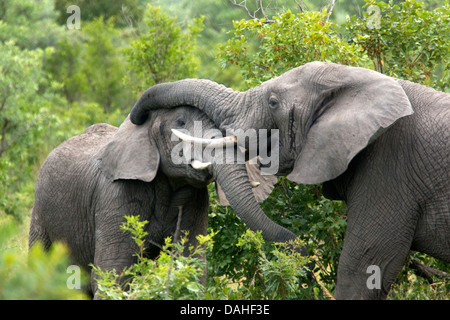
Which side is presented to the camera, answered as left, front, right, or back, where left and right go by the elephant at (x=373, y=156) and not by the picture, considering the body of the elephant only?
left

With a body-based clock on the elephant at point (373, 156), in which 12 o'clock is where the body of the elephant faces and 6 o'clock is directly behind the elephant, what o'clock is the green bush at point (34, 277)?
The green bush is roughly at 10 o'clock from the elephant.

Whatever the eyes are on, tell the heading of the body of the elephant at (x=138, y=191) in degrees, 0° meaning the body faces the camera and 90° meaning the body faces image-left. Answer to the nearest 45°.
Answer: approximately 315°

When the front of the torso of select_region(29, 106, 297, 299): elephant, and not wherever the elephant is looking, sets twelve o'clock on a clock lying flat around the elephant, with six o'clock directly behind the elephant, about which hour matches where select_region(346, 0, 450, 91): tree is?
The tree is roughly at 10 o'clock from the elephant.

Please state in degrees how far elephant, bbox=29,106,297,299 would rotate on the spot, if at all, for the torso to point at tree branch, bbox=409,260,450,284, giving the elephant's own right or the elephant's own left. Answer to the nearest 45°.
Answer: approximately 45° to the elephant's own left

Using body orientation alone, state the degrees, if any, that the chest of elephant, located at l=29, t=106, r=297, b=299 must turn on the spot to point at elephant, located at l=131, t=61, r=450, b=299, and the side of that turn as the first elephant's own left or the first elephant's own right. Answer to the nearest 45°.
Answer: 0° — it already faces it
